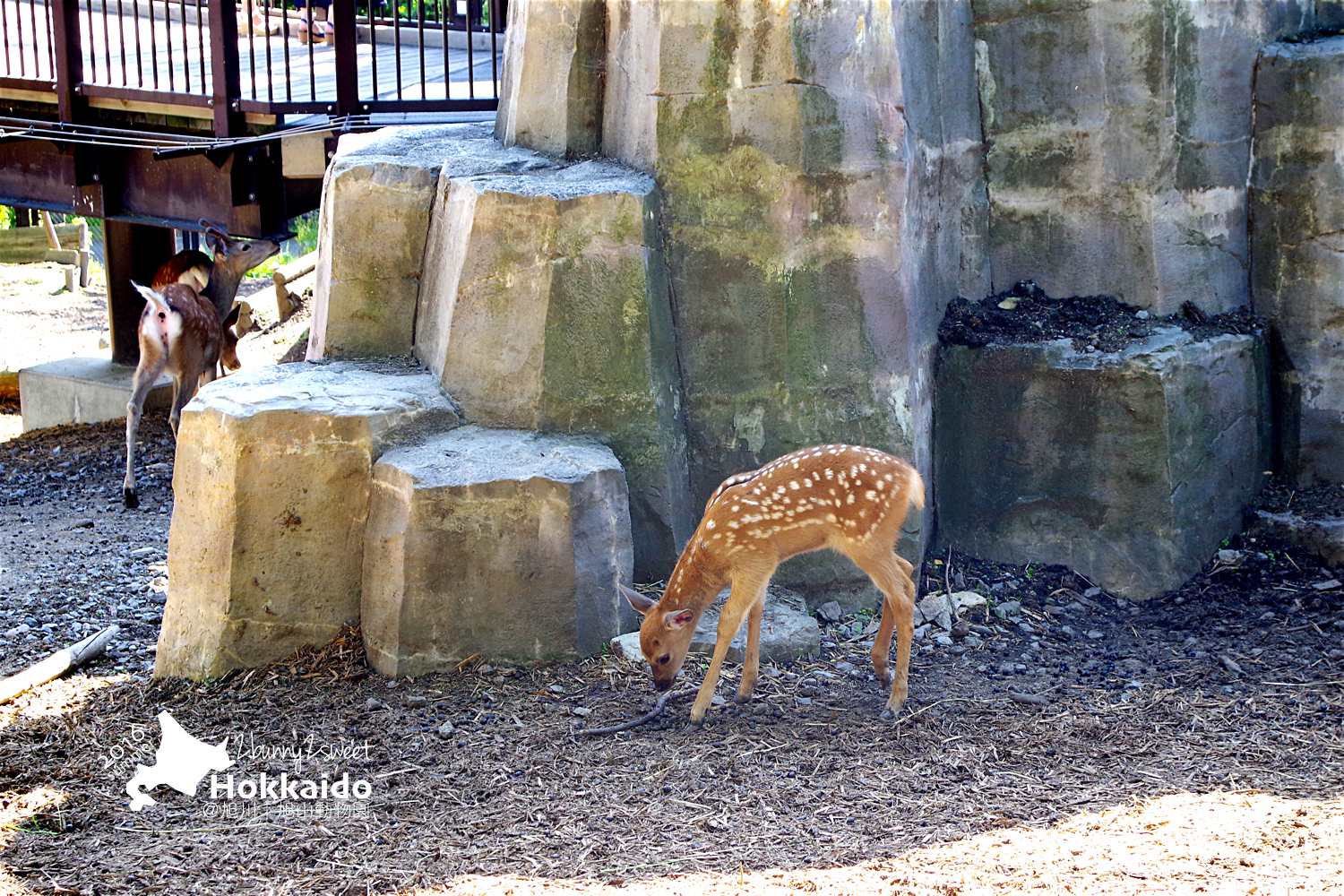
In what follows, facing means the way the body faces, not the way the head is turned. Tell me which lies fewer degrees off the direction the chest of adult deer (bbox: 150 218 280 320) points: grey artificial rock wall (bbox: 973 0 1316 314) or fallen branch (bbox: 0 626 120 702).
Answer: the grey artificial rock wall

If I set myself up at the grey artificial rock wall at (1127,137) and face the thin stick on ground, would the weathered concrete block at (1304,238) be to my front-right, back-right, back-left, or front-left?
back-left

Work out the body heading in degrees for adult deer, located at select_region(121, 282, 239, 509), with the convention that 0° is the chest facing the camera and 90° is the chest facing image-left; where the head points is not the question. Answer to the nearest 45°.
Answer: approximately 225°

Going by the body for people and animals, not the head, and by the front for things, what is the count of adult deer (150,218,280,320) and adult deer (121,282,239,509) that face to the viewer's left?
0

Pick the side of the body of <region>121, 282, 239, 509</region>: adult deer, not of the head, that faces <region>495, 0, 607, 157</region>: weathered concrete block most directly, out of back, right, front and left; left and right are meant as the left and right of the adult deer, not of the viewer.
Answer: right

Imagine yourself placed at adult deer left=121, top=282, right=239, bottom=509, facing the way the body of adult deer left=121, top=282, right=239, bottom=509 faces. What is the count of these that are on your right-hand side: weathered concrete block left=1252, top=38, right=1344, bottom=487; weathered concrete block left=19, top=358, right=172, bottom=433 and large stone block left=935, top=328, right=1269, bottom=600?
2

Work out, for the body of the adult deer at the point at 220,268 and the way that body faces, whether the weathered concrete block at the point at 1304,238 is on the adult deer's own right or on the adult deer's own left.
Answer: on the adult deer's own right

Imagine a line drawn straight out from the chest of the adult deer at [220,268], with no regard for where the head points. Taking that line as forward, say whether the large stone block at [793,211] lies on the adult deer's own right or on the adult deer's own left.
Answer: on the adult deer's own right

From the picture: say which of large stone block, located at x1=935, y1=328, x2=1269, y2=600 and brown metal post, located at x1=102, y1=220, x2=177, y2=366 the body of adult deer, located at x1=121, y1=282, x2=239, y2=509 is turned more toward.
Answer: the brown metal post

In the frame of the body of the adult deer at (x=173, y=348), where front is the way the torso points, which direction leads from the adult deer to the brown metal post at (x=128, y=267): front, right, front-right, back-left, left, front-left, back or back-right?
front-left

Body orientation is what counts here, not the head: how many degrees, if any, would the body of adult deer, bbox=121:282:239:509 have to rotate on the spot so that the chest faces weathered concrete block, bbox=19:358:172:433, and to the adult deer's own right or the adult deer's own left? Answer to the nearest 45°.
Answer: approximately 45° to the adult deer's own left

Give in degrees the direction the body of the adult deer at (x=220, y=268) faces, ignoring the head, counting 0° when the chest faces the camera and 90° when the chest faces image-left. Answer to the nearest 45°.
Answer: approximately 270°
